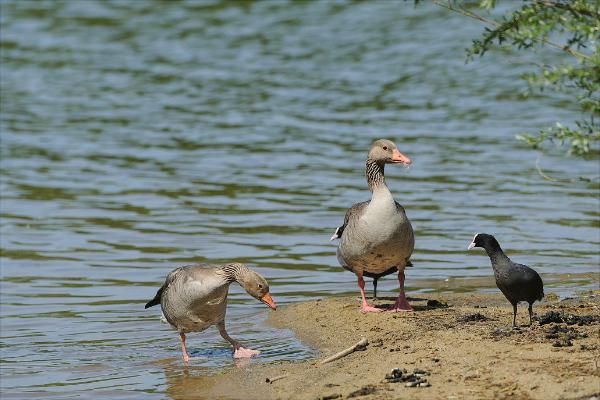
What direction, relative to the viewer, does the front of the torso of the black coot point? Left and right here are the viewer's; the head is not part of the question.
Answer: facing the viewer and to the left of the viewer

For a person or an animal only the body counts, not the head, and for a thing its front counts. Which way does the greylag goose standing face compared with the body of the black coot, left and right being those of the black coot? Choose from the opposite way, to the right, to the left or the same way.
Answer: to the left

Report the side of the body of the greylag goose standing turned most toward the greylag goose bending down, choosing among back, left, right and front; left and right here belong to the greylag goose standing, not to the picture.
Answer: right

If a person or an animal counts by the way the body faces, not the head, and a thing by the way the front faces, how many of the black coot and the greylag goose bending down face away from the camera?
0

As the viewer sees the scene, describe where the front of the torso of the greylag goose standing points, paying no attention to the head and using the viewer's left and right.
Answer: facing the viewer and to the right of the viewer

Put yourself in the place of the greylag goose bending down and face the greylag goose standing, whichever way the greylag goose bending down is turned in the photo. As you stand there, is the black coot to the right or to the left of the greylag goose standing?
right

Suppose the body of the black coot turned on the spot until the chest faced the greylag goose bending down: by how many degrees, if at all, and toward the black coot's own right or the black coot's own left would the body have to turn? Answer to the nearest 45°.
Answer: approximately 45° to the black coot's own right

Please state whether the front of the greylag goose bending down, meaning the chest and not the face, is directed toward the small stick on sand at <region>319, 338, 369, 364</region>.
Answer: yes

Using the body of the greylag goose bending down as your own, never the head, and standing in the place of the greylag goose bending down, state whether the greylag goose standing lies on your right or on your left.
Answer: on your left

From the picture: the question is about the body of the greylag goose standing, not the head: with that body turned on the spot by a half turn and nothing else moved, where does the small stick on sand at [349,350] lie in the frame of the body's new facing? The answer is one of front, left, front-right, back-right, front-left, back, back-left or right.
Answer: back-left

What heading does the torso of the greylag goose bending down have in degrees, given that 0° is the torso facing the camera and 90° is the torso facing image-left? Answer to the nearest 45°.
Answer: approximately 315°
